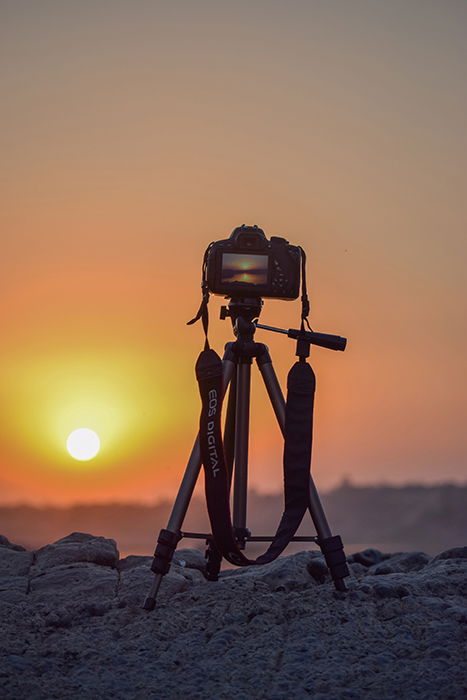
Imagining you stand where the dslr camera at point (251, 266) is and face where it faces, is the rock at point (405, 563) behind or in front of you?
in front

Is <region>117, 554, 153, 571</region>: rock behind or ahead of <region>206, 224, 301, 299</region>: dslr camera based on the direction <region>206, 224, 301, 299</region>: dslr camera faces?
ahead

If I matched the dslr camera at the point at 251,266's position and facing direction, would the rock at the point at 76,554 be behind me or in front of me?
in front

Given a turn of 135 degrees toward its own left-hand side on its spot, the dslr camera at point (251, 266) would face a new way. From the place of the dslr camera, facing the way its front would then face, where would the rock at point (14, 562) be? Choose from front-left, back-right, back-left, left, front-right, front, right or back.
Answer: right

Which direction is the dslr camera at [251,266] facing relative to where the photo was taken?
away from the camera

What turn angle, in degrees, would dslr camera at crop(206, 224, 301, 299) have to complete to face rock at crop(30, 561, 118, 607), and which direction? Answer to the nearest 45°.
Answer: approximately 45° to its left
